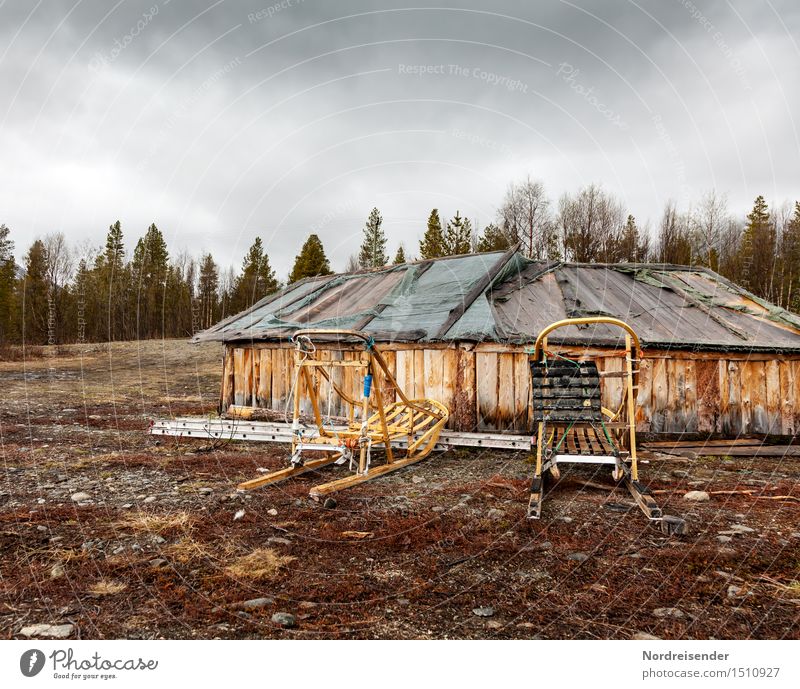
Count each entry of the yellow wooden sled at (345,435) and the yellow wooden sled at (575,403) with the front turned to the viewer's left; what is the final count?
0

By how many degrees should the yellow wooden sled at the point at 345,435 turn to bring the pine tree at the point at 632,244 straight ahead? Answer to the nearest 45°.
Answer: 0° — it already faces it

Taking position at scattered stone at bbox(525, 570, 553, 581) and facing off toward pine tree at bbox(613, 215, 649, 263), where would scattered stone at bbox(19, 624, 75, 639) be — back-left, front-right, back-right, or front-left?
back-left

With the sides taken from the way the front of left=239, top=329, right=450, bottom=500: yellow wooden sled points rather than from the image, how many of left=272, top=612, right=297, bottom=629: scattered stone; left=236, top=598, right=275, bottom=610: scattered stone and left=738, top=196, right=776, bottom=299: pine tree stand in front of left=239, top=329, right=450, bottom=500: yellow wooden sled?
1

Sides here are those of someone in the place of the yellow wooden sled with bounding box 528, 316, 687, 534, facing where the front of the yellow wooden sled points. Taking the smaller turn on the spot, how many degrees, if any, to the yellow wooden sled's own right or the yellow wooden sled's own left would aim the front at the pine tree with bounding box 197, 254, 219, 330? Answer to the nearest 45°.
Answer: approximately 45° to the yellow wooden sled's own left

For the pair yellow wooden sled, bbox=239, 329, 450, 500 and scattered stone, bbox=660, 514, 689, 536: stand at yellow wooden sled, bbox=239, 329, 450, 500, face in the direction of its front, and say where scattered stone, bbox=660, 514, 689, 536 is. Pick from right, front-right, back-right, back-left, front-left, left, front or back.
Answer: right

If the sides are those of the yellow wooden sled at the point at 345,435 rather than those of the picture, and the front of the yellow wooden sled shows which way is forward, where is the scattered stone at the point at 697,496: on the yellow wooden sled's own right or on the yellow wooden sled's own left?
on the yellow wooden sled's own right

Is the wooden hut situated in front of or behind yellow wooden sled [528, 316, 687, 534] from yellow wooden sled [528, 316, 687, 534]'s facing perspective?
in front

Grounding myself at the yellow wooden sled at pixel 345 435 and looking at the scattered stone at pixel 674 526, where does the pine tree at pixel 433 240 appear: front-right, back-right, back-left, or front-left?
back-left

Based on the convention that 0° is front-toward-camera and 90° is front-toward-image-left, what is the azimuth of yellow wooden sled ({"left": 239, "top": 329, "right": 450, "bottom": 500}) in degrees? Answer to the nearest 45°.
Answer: approximately 225°

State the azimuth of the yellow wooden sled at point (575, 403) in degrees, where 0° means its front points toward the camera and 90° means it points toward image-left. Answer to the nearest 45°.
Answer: approximately 180°

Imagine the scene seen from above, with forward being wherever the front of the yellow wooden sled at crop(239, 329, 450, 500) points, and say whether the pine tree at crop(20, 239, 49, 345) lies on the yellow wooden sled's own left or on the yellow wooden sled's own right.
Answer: on the yellow wooden sled's own left
